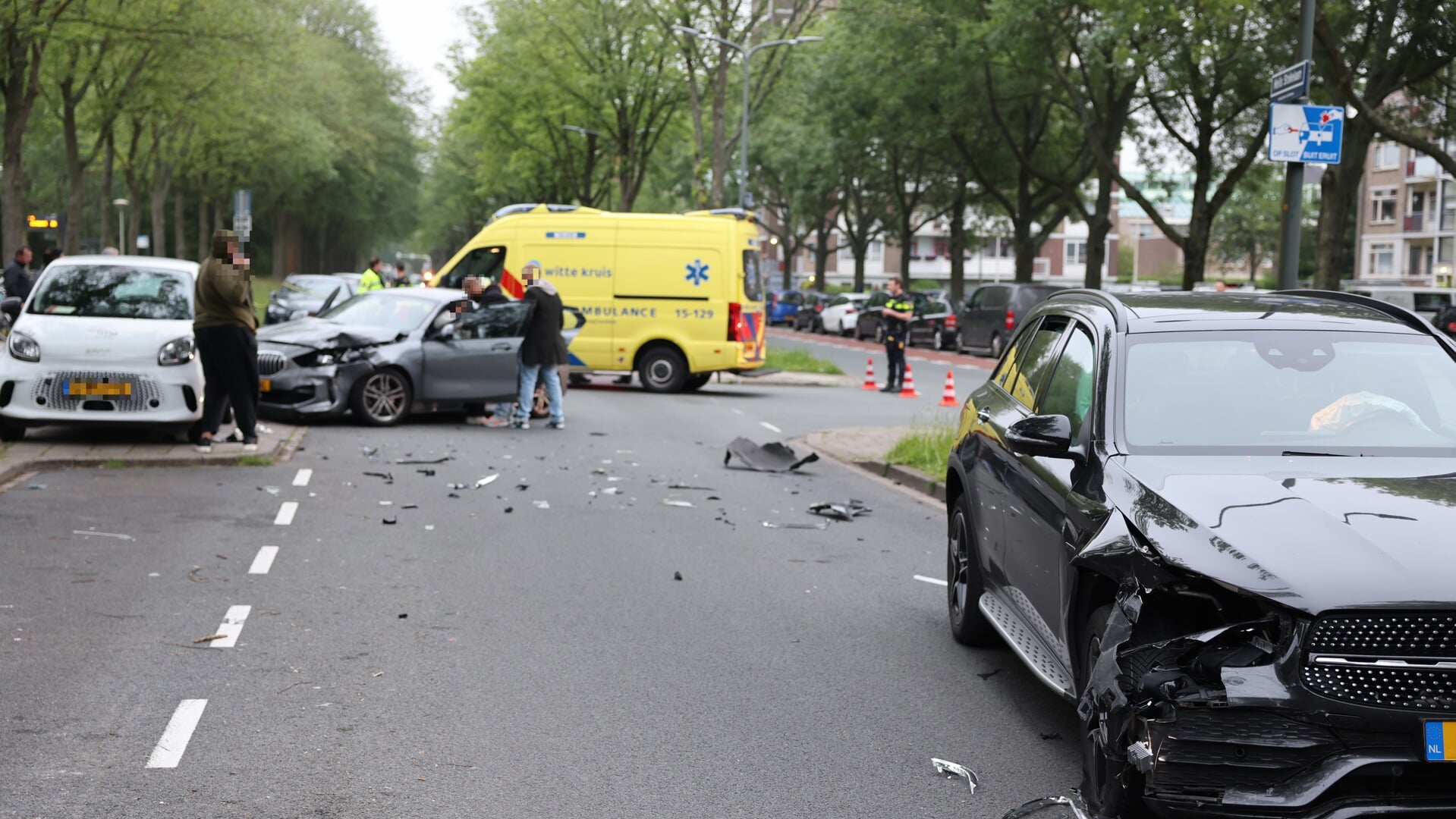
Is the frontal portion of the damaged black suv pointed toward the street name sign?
no

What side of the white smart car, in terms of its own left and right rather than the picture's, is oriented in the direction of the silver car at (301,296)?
back

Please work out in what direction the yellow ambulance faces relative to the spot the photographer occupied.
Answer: facing to the left of the viewer

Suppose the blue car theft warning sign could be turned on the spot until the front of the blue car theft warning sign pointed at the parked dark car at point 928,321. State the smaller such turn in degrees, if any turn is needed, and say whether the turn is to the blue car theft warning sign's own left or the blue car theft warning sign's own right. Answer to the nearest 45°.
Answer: approximately 180°

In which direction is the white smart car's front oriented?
toward the camera

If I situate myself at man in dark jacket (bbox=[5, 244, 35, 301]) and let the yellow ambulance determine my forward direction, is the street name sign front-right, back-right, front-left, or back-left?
front-right

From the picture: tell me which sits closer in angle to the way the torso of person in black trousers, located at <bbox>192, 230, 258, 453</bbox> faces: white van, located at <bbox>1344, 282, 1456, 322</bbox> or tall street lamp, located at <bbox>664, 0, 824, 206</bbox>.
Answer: the white van

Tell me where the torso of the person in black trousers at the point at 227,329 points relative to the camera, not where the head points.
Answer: to the viewer's right

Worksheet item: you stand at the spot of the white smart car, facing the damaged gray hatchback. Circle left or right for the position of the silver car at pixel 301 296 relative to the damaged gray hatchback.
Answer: left

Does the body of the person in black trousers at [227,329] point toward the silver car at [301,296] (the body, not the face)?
no

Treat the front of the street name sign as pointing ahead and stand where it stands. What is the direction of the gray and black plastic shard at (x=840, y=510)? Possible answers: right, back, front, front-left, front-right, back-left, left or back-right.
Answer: front

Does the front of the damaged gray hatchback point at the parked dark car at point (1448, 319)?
no

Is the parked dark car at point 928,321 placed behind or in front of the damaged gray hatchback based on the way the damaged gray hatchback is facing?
behind

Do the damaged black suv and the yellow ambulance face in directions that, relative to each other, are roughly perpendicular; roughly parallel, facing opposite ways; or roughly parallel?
roughly perpendicular
